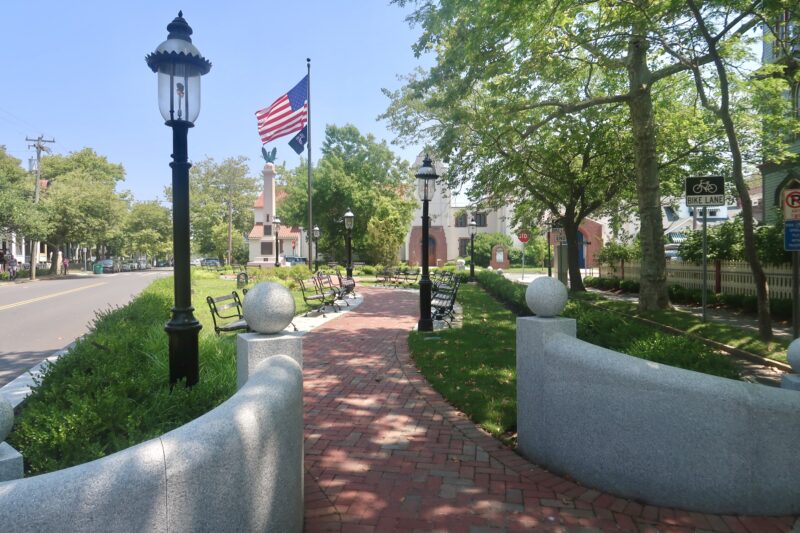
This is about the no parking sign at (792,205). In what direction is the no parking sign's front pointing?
toward the camera

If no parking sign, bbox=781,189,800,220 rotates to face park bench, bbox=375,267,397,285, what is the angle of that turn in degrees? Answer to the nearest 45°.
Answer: approximately 135° to its right

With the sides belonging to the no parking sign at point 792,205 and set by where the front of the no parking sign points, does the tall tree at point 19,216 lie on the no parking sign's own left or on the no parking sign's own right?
on the no parking sign's own right

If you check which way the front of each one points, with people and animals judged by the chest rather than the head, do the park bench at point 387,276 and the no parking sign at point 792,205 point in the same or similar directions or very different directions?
same or similar directions

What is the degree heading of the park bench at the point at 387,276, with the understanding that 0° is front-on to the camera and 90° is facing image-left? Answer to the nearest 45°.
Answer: approximately 45°

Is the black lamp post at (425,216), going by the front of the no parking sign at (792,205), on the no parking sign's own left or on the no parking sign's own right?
on the no parking sign's own right

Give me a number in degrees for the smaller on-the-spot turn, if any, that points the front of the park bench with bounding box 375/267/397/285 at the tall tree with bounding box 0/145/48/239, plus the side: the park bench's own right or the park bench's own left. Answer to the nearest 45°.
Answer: approximately 45° to the park bench's own right

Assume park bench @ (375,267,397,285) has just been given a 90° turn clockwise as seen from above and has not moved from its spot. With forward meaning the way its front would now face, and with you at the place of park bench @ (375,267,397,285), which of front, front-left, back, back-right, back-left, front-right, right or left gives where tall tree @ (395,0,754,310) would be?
back-left

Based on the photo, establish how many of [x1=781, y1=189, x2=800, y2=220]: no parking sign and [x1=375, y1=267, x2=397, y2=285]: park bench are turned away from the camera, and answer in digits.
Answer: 0

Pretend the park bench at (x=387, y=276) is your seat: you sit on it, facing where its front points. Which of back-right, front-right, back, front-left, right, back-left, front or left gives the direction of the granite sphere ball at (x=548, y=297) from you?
front-left

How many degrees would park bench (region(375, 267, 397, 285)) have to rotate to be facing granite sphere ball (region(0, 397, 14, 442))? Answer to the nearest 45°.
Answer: approximately 45° to its left

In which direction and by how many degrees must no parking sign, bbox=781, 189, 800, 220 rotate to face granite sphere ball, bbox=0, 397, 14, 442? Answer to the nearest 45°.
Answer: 0° — it already faces it

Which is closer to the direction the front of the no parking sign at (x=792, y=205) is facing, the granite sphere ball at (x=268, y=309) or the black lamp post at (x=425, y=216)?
the granite sphere ball
